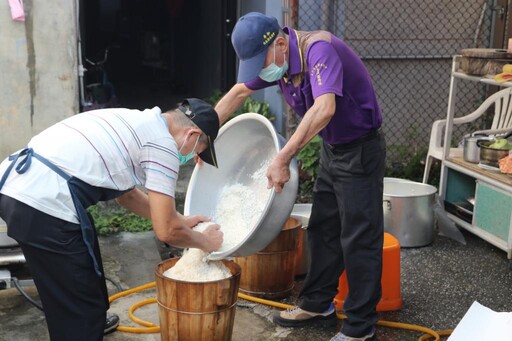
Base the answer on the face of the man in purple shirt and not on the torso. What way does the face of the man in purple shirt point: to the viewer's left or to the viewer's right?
to the viewer's left

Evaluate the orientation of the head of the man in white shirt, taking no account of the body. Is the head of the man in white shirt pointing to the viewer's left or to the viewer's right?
to the viewer's right

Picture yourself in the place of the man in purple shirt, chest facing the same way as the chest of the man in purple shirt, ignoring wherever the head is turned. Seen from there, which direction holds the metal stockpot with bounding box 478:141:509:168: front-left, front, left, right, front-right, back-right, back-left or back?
back

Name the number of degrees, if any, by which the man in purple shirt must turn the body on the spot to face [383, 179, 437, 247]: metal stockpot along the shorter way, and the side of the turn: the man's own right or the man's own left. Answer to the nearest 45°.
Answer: approximately 180°

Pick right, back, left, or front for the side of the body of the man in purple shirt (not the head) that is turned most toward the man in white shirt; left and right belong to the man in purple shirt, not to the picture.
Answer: front

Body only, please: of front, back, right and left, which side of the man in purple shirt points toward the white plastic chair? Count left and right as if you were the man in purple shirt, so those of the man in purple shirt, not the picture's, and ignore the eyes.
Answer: back

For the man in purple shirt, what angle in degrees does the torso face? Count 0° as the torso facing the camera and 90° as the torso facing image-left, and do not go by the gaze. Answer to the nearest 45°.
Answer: approximately 45°

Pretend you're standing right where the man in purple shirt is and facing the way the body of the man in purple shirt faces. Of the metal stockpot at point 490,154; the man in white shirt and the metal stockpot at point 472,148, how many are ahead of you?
1

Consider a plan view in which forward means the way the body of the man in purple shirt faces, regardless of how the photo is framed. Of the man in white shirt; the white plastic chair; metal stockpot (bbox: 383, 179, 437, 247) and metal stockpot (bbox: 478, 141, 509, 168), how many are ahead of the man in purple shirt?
1
